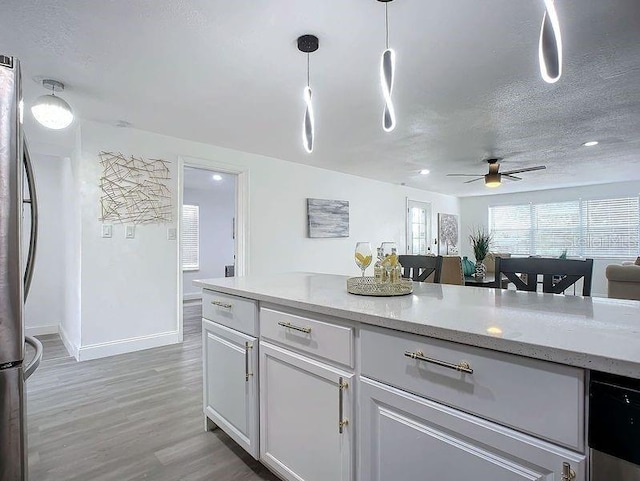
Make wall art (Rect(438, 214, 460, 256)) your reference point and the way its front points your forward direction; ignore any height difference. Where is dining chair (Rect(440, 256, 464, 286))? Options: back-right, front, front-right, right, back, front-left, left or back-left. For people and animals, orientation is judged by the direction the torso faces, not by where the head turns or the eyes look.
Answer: front-right

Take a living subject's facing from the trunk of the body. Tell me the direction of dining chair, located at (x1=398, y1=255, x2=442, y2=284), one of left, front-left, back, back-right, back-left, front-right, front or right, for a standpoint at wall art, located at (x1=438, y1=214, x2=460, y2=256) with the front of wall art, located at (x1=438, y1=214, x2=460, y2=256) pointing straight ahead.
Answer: front-right

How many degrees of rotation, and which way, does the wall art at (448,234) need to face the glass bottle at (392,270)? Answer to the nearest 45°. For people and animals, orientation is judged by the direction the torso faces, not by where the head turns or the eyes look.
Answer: approximately 45° to its right

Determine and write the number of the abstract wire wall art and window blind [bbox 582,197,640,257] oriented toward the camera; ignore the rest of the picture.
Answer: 2

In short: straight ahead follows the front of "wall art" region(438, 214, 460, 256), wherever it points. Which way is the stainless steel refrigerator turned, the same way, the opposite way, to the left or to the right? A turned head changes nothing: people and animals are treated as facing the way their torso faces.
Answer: to the left

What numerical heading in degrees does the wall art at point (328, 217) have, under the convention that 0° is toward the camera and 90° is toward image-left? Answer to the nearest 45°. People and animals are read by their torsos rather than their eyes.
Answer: approximately 315°

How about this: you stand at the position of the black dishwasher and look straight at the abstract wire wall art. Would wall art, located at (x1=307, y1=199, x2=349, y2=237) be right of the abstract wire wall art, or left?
right

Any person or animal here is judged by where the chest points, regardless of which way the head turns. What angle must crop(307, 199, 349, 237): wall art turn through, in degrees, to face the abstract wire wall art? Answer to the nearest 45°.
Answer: approximately 90° to its right

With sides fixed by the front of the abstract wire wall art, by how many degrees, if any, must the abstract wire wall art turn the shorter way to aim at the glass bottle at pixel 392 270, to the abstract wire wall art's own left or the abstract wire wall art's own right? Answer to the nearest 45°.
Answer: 0° — it already faces it

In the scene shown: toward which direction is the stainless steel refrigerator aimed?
to the viewer's right
